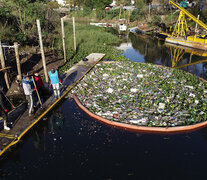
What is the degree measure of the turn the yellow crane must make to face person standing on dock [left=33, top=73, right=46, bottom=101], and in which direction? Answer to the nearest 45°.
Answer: approximately 90° to its left

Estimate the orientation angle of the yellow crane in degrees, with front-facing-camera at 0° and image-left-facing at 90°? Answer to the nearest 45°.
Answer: approximately 90°

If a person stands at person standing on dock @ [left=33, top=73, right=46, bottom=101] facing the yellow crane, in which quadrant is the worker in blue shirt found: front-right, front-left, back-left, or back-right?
front-right

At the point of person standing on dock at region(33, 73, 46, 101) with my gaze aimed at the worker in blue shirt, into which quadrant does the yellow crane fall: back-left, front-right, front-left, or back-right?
front-left

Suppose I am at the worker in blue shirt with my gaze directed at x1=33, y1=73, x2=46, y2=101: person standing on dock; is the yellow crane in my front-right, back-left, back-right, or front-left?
back-right
